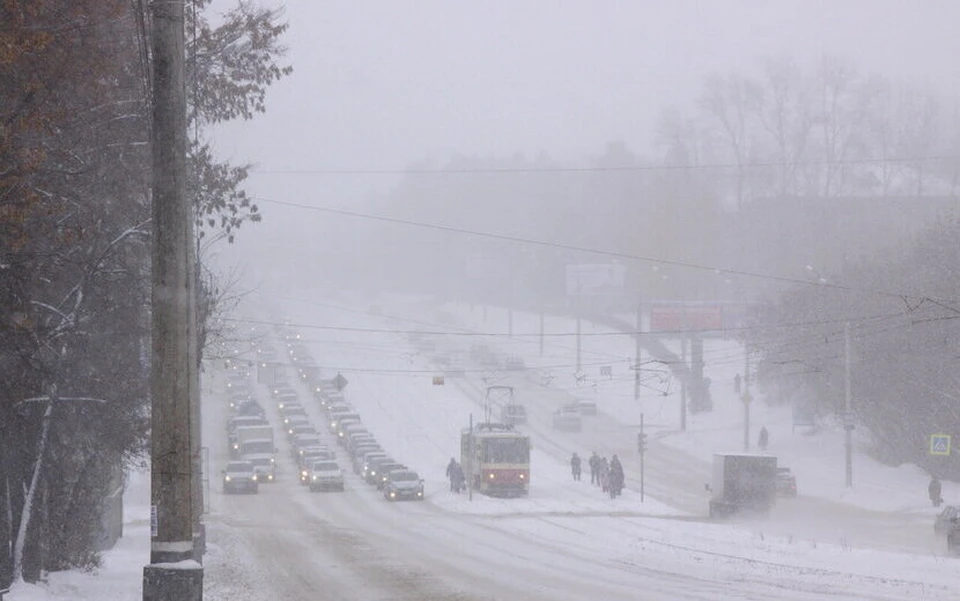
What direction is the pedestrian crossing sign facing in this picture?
toward the camera

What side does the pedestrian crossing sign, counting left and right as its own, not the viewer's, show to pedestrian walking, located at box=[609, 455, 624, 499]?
right

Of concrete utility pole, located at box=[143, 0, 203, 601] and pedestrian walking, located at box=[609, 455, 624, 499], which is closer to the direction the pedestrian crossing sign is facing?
the concrete utility pole

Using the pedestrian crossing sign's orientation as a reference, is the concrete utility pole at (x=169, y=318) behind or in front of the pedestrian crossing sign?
in front
